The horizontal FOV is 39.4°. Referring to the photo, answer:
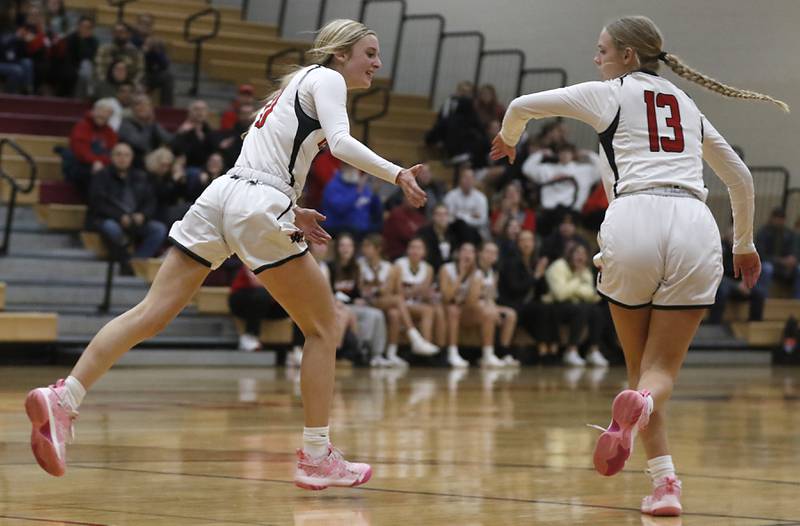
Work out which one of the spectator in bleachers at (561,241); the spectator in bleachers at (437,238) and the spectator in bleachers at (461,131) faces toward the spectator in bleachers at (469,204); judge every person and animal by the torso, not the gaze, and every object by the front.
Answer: the spectator in bleachers at (461,131)

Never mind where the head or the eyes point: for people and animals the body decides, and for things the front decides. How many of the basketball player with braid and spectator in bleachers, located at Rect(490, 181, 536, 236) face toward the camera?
1

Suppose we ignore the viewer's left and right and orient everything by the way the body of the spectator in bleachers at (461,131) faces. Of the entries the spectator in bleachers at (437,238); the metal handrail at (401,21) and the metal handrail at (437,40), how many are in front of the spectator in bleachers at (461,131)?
1

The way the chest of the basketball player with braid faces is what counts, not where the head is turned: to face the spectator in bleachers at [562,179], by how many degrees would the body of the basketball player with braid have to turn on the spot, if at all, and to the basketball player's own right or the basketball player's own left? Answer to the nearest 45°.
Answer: approximately 45° to the basketball player's own right

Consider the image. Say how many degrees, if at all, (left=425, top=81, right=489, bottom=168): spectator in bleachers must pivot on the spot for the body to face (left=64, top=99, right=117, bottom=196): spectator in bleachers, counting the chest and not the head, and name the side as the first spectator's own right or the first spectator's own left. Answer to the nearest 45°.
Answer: approximately 45° to the first spectator's own right

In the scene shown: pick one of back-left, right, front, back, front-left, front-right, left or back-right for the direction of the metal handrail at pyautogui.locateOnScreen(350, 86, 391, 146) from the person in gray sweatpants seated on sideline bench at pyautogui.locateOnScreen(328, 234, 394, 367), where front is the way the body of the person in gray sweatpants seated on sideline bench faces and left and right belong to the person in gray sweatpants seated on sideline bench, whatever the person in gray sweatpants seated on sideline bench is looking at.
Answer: back-left
